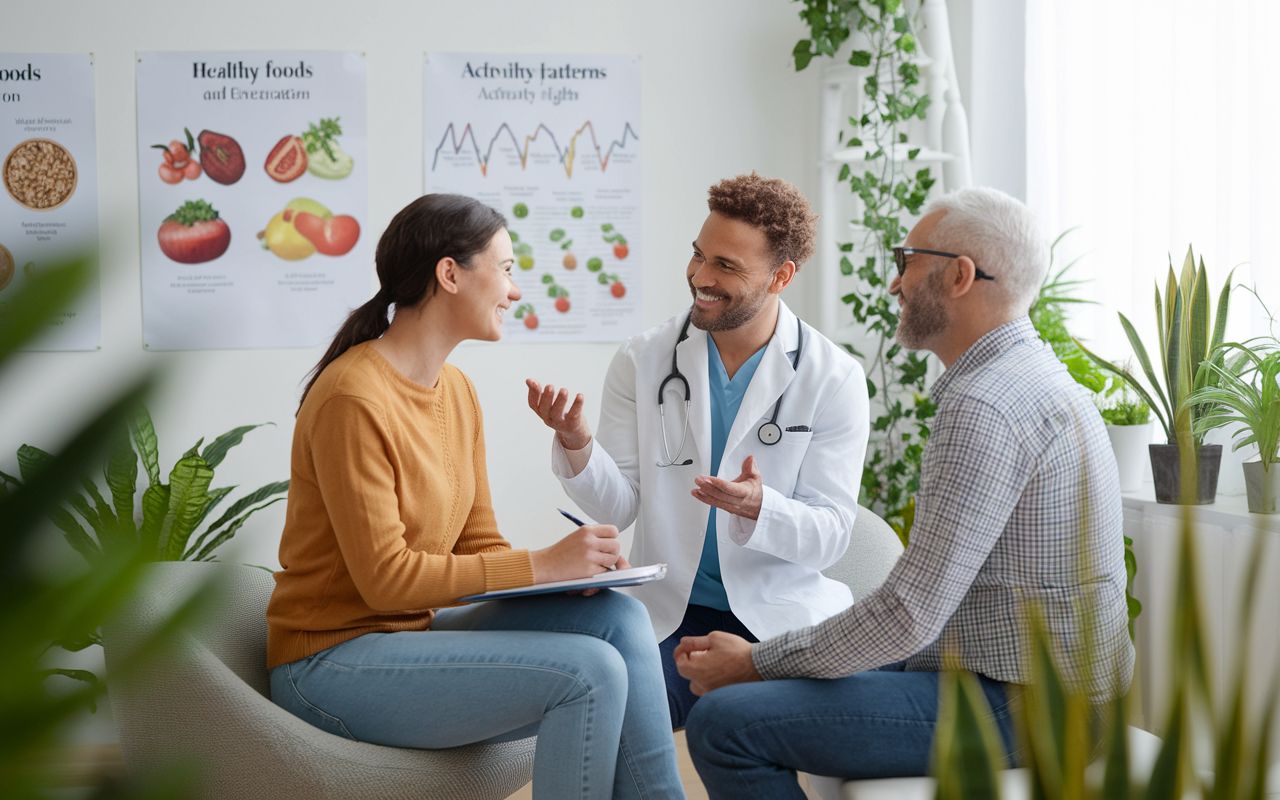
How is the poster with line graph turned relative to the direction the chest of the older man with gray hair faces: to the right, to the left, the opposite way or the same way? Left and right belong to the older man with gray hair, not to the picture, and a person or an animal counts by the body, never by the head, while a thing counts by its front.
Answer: to the left

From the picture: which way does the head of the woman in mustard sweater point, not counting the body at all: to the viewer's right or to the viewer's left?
to the viewer's right

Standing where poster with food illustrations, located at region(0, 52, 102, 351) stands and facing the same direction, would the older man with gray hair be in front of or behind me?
in front

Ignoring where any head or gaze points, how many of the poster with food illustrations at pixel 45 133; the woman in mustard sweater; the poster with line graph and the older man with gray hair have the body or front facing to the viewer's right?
1

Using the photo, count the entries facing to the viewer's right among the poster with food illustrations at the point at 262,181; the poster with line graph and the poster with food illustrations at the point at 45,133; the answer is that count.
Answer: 0

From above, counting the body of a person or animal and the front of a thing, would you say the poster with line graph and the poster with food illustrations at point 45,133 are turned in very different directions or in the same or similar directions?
same or similar directions

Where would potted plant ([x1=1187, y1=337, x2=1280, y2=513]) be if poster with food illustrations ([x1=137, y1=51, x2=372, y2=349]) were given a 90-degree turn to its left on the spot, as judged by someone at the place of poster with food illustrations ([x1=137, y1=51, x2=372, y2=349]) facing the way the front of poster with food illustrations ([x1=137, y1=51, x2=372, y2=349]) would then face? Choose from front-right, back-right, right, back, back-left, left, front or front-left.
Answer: front-right

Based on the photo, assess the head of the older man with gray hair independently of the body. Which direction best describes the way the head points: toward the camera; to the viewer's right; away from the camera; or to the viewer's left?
to the viewer's left

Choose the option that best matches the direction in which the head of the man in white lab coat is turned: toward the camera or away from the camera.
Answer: toward the camera

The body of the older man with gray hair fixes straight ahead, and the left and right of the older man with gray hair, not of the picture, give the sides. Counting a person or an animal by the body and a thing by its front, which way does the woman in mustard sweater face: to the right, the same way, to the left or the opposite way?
the opposite way

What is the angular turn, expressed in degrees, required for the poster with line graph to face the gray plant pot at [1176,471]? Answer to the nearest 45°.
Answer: approximately 45° to its left

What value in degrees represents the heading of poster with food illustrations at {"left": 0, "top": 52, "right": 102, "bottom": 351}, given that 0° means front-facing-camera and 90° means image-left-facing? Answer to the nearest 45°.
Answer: approximately 0°

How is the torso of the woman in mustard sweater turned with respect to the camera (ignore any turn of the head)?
to the viewer's right

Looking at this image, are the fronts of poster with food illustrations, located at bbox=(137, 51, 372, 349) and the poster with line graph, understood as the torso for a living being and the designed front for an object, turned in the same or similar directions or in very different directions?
same or similar directions

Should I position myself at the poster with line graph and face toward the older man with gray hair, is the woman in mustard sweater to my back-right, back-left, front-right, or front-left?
front-right

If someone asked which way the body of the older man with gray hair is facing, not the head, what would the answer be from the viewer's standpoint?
to the viewer's left

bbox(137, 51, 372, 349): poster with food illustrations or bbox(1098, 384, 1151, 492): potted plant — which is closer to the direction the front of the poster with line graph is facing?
the potted plant

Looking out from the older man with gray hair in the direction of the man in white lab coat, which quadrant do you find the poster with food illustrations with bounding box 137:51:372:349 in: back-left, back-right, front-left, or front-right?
front-left

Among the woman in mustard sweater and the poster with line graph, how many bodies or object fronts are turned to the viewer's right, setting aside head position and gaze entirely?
1

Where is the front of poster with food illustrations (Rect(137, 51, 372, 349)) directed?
toward the camera

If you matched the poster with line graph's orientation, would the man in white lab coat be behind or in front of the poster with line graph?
in front
